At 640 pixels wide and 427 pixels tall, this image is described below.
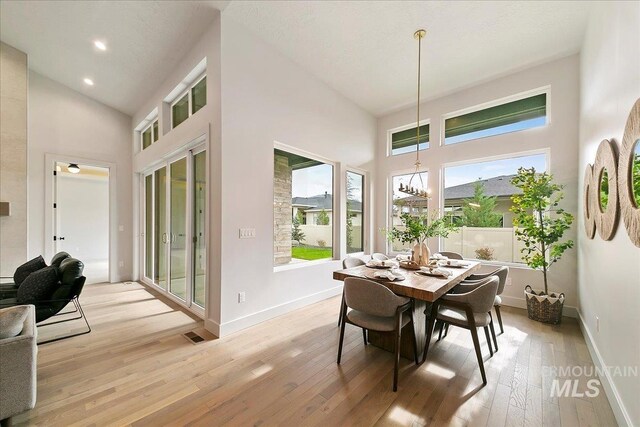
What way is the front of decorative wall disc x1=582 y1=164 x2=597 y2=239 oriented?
to the viewer's left

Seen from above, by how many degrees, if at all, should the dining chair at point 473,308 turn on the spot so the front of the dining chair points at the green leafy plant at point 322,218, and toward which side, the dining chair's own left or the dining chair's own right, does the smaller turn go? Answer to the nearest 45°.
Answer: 0° — it already faces it

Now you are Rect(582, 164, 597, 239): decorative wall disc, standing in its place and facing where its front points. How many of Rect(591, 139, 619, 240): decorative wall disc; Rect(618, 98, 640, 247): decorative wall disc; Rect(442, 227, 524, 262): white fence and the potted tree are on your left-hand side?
2

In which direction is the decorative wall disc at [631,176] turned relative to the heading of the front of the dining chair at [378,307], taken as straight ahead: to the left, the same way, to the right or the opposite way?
to the left

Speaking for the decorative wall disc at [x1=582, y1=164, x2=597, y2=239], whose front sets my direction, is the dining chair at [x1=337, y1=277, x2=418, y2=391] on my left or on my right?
on my left

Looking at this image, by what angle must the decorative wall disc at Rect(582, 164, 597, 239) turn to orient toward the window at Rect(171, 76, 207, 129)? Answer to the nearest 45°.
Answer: approximately 45° to its left

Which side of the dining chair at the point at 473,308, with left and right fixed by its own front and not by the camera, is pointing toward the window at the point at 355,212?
front

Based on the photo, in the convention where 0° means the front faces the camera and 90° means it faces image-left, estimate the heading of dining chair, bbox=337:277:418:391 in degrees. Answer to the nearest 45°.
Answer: approximately 225°

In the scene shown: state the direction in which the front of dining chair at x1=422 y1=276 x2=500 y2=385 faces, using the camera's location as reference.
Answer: facing away from the viewer and to the left of the viewer

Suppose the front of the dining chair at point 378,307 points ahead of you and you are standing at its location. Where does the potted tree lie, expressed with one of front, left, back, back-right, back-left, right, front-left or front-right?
front

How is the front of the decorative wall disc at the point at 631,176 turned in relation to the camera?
facing to the left of the viewer

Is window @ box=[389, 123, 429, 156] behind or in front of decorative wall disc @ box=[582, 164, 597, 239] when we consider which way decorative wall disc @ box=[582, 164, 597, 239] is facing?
in front

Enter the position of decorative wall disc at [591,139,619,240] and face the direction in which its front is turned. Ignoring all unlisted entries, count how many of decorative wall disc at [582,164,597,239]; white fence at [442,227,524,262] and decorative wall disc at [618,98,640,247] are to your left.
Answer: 1

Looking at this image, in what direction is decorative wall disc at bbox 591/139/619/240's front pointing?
to the viewer's left

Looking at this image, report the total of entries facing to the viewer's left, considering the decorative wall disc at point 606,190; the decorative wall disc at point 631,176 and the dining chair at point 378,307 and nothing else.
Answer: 2

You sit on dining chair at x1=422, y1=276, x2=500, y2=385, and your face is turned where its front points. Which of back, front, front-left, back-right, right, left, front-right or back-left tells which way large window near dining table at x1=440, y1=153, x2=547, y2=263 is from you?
front-right

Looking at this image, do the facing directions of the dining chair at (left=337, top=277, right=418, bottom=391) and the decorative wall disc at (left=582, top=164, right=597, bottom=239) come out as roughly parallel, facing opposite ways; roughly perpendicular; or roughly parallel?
roughly perpendicular

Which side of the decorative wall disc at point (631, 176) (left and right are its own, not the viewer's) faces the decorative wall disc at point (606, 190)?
right

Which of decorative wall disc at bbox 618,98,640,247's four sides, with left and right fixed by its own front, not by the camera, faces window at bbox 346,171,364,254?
front
